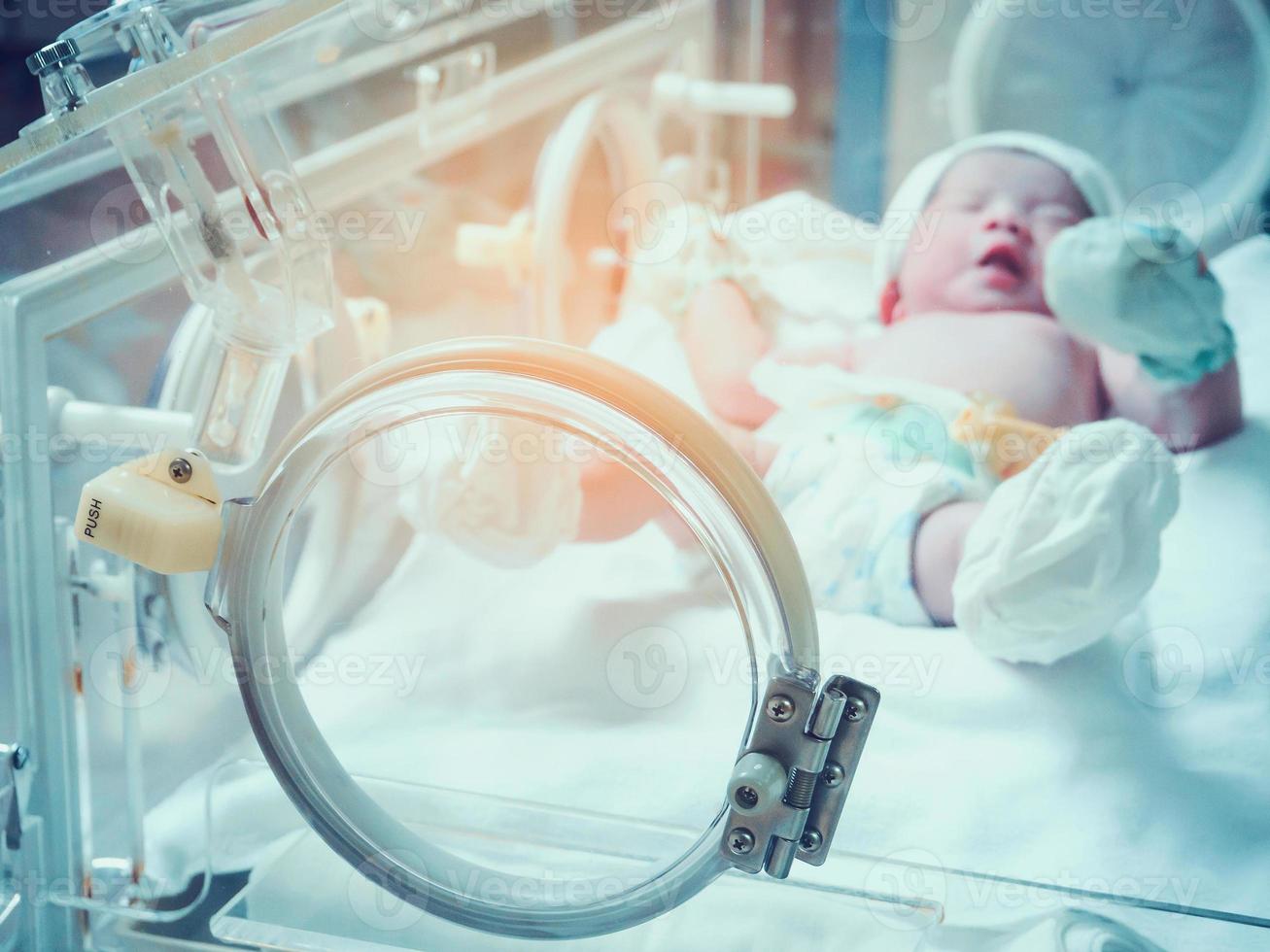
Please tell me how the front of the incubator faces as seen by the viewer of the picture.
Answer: facing the viewer
